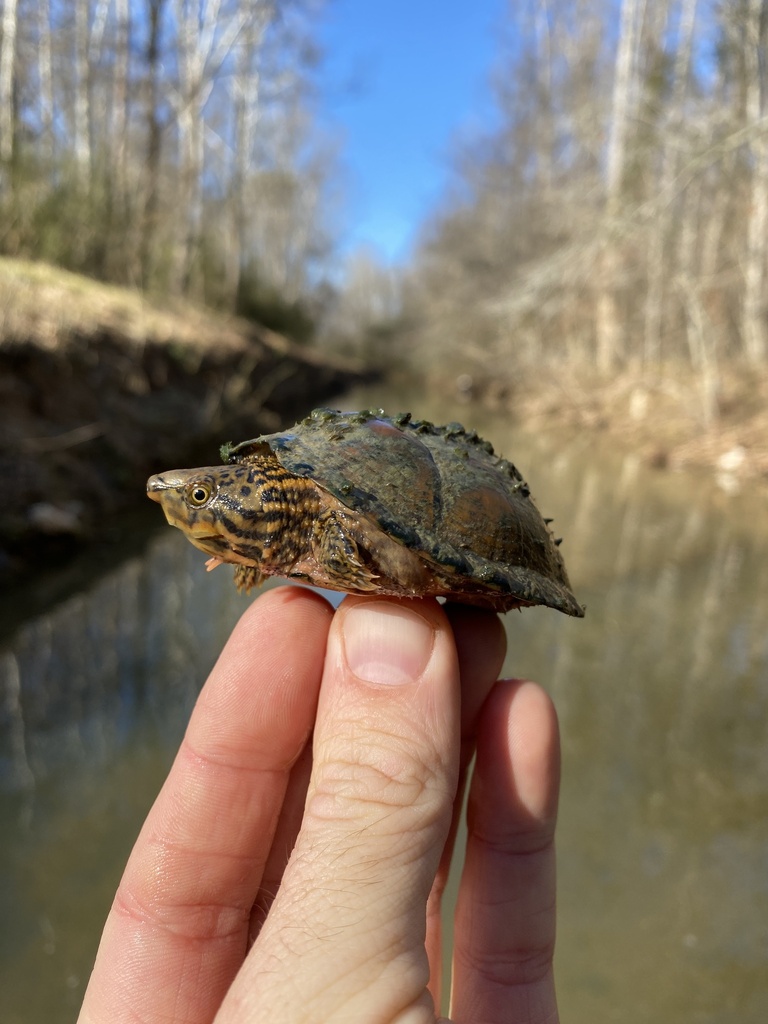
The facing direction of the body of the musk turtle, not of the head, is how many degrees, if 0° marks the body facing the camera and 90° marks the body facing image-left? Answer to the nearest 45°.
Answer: approximately 90°
